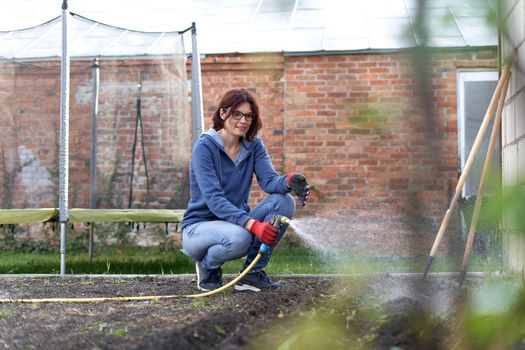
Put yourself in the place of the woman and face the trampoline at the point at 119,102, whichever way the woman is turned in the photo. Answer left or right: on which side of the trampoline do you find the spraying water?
right

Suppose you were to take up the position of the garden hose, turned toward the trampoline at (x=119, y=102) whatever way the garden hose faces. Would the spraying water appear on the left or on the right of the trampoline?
right

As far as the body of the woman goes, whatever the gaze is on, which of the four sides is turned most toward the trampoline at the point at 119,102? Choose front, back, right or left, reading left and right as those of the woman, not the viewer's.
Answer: back

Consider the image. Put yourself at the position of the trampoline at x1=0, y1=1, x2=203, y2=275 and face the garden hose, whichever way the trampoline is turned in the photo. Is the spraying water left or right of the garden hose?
left

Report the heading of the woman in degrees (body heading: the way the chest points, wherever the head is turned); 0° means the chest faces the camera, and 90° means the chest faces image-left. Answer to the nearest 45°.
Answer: approximately 315°

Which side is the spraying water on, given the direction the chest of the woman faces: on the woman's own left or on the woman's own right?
on the woman's own left
